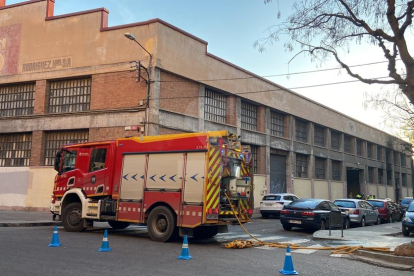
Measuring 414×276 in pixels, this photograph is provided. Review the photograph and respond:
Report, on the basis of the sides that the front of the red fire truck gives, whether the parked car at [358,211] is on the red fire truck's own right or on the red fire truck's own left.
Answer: on the red fire truck's own right

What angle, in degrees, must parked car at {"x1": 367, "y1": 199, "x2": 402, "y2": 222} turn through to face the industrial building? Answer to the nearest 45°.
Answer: approximately 180°

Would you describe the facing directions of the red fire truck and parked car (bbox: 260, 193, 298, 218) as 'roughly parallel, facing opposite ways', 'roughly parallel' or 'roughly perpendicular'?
roughly perpendicular
